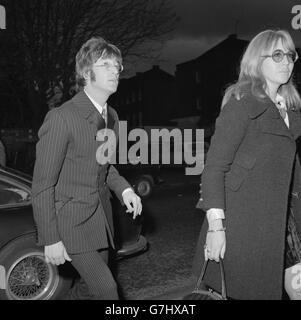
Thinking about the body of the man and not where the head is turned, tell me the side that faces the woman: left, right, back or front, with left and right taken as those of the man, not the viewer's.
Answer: front

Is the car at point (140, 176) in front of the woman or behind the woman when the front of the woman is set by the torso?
behind

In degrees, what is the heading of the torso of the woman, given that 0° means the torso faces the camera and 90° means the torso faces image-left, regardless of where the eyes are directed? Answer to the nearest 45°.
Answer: approximately 315°

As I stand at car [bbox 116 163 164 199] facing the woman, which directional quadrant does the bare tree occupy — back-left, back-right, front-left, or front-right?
back-right

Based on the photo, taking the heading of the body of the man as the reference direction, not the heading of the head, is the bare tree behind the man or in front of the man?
behind

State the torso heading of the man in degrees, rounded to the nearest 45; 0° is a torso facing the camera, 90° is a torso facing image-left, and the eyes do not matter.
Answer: approximately 315°

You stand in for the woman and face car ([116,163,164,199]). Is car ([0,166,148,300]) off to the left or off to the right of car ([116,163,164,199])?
left

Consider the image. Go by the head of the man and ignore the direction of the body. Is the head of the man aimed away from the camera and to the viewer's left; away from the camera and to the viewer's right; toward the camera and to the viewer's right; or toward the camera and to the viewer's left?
toward the camera and to the viewer's right
